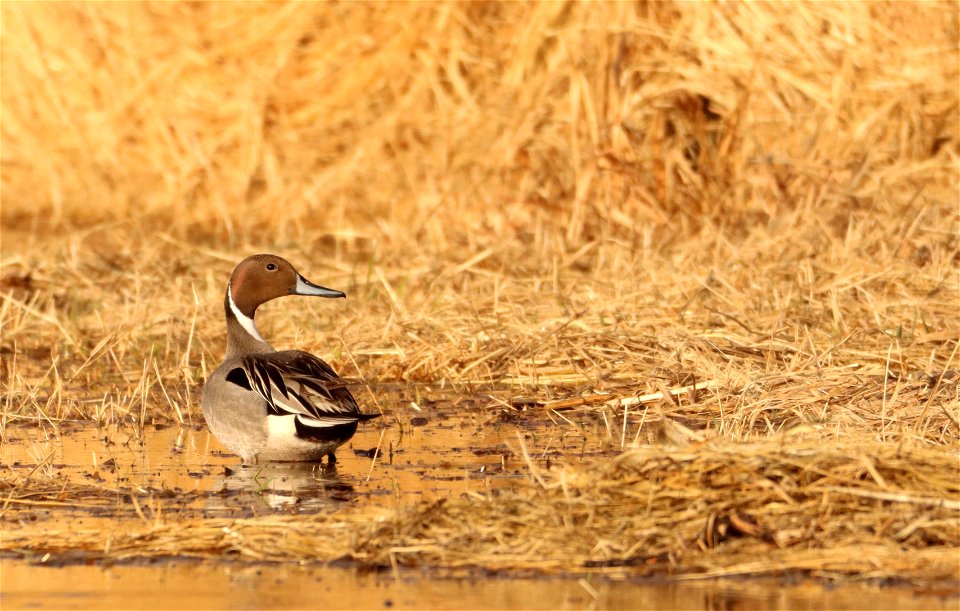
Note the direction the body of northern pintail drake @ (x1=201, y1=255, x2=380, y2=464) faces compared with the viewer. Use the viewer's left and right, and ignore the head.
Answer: facing away from the viewer and to the left of the viewer
